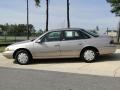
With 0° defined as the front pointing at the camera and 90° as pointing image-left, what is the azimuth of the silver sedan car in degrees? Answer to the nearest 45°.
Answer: approximately 90°
